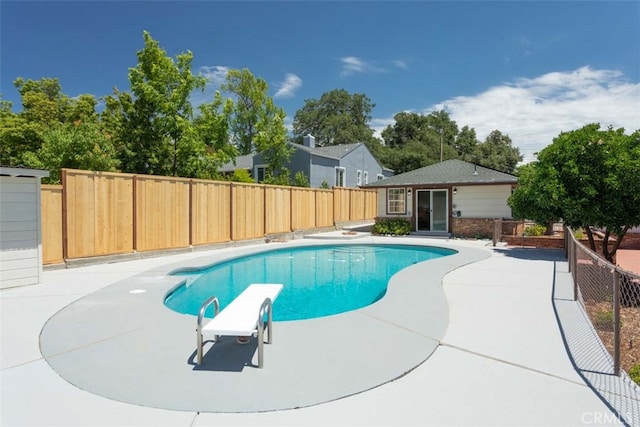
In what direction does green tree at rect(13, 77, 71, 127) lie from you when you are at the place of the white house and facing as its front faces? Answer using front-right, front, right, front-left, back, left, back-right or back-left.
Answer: right

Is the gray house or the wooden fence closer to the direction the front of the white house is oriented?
the wooden fence

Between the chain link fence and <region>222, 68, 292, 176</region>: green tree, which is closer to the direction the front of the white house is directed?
the chain link fence

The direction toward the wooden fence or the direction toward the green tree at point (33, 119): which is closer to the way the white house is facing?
the wooden fence

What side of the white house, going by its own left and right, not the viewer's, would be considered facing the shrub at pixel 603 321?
front

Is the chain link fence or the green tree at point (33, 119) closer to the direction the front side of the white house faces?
the chain link fence

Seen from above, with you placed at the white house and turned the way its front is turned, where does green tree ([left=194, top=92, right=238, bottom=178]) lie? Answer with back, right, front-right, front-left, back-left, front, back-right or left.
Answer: right

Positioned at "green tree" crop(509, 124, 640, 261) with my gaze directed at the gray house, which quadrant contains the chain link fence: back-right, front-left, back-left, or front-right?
back-left

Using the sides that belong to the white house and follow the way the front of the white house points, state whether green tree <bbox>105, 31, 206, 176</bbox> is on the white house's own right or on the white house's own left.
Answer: on the white house's own right

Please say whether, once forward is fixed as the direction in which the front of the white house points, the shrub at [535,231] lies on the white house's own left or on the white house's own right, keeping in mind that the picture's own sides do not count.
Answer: on the white house's own left

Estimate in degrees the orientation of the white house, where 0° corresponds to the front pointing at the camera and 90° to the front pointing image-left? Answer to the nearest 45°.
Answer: approximately 0°

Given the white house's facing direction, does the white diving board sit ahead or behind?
ahead
